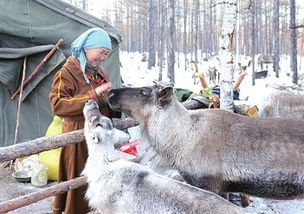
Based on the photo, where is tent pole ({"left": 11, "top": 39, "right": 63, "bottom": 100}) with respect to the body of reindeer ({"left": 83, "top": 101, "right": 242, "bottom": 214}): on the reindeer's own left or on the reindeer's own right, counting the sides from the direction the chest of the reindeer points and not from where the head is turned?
on the reindeer's own right

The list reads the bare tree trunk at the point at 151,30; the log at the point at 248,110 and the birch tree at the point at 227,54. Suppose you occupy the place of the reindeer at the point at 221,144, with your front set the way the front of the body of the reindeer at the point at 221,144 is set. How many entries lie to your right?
3

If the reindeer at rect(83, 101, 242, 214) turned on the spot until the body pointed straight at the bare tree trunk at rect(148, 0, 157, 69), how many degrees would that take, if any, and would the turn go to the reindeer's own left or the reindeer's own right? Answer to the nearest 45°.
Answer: approximately 90° to the reindeer's own right

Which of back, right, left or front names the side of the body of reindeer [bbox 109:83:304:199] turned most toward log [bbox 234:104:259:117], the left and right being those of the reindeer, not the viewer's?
right

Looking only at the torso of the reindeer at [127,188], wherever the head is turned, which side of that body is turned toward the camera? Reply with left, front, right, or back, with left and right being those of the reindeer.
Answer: left

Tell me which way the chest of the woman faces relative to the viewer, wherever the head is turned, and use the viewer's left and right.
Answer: facing the viewer and to the right of the viewer

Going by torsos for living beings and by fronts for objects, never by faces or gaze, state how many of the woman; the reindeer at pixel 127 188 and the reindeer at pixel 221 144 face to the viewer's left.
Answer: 2

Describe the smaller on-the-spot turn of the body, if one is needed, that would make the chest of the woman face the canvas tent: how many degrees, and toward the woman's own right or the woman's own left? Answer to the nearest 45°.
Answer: approximately 135° to the woman's own left

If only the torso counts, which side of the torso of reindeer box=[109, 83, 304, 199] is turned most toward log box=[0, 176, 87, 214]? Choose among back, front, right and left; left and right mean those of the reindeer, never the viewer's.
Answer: front

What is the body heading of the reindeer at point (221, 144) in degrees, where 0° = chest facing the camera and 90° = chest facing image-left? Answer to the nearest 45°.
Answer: approximately 90°

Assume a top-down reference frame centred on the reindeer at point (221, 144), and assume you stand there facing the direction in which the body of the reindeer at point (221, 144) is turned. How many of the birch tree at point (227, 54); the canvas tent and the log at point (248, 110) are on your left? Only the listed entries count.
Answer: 0

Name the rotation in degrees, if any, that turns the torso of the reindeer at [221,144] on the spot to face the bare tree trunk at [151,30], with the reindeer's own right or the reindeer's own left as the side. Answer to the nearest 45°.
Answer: approximately 90° to the reindeer's own right

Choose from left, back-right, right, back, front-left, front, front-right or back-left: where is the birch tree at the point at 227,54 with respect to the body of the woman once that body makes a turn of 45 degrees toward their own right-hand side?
back-left
